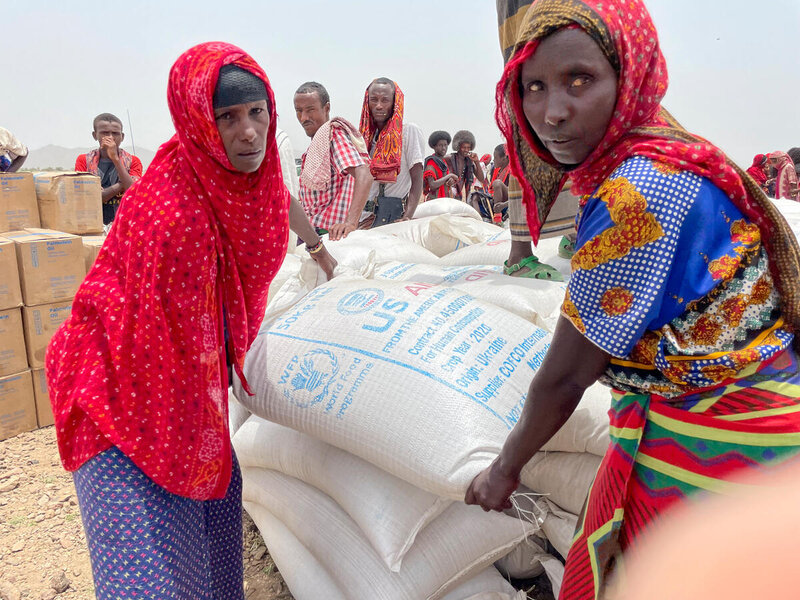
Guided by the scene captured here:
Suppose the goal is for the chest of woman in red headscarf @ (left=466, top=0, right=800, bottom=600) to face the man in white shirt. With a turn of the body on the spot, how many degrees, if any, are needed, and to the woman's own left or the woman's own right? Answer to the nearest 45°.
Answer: approximately 45° to the woman's own right

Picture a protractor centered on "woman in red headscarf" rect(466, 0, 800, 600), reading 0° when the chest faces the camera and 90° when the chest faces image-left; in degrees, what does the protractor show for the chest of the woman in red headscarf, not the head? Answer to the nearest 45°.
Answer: approximately 90°

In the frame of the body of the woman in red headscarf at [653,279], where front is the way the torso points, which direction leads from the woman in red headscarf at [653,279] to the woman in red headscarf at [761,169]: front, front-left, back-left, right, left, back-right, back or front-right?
right

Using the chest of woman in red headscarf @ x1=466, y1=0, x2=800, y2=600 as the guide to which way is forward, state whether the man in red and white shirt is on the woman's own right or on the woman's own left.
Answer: on the woman's own right

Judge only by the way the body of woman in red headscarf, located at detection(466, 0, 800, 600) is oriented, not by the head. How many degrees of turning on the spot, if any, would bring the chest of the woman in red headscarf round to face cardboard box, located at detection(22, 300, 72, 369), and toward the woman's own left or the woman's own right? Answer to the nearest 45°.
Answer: approximately 45° to the woman's own right

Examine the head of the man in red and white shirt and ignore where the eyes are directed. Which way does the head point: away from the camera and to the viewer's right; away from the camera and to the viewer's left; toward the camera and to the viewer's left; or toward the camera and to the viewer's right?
toward the camera and to the viewer's left
